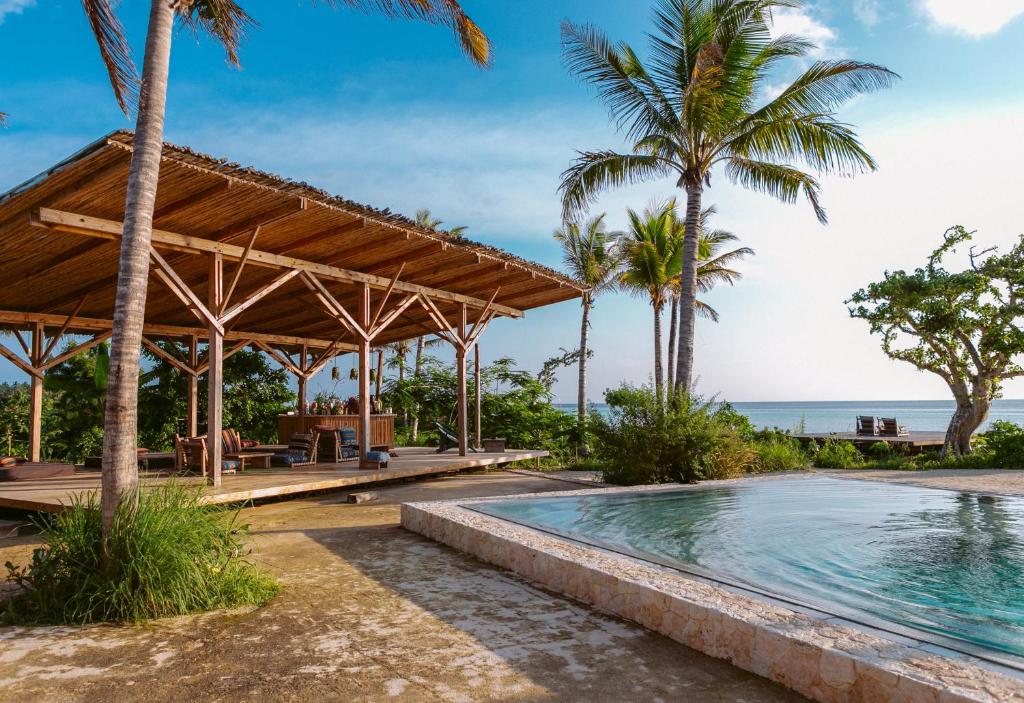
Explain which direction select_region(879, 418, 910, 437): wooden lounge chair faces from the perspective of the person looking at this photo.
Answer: facing away from the viewer and to the right of the viewer

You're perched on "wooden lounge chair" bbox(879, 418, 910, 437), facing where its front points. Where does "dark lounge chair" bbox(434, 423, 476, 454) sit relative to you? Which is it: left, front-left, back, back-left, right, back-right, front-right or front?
back

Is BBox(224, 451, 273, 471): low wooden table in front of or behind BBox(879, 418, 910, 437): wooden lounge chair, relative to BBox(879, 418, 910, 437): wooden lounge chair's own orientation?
behind

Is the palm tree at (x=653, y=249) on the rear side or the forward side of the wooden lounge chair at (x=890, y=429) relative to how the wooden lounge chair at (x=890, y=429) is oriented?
on the rear side
